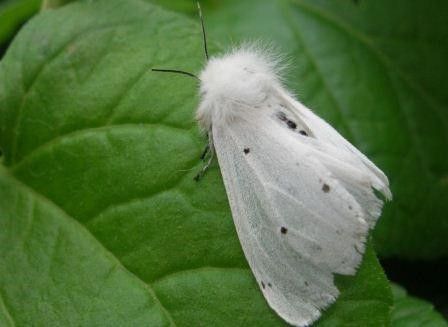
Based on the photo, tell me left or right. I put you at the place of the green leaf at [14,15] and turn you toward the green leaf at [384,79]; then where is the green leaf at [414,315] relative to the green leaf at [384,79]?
right

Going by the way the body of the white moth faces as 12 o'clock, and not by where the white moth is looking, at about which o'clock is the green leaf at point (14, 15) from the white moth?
The green leaf is roughly at 12 o'clock from the white moth.

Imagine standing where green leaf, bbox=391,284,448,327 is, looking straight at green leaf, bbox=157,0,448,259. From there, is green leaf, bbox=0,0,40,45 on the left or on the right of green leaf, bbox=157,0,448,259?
left

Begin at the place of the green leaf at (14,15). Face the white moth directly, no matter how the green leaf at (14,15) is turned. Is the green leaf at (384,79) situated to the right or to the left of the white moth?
left

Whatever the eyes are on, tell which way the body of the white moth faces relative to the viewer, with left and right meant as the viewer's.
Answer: facing away from the viewer and to the left of the viewer

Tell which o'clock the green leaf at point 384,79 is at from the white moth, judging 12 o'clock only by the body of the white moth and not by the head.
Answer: The green leaf is roughly at 2 o'clock from the white moth.
